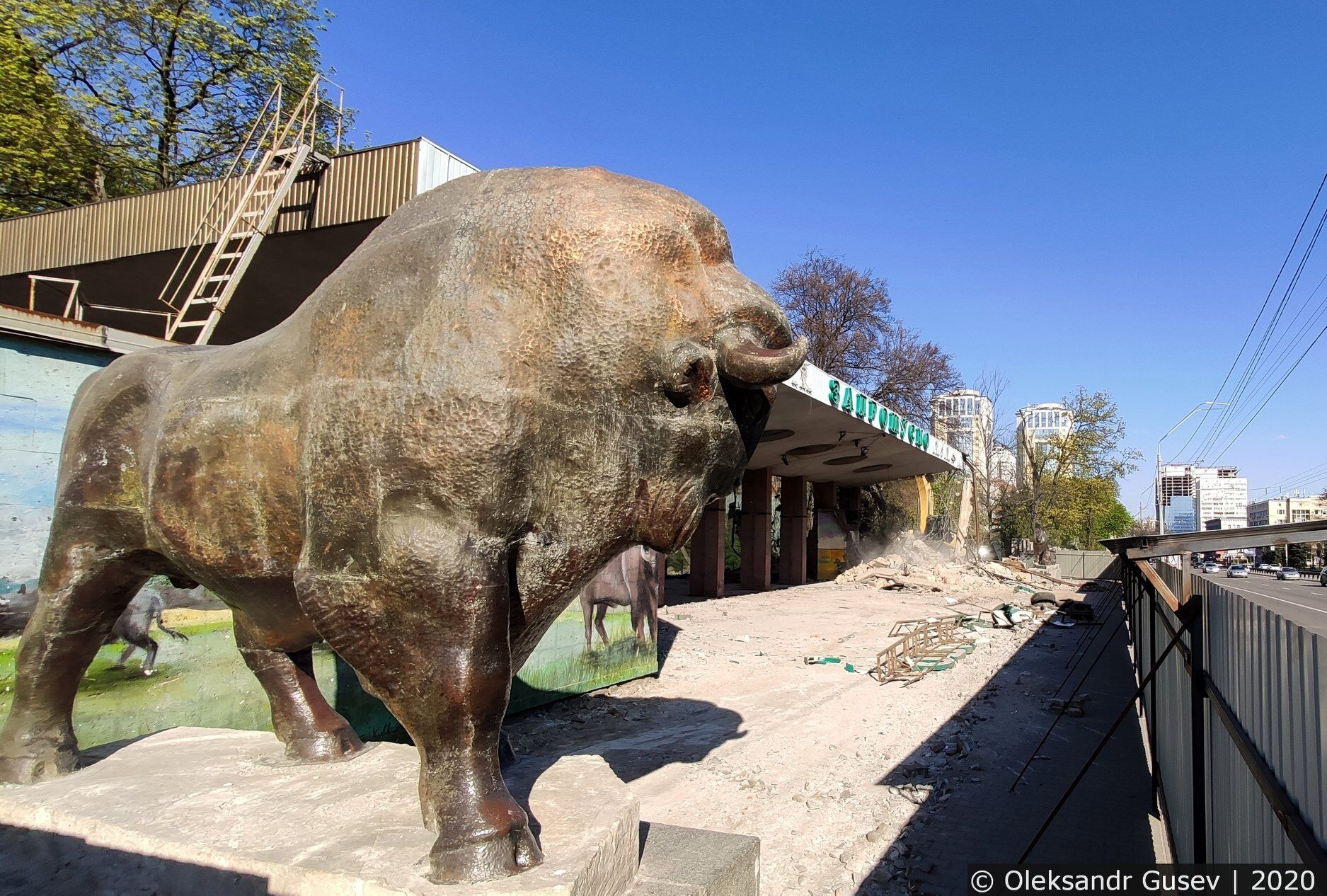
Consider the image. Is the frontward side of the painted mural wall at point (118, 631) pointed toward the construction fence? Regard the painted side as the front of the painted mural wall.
yes

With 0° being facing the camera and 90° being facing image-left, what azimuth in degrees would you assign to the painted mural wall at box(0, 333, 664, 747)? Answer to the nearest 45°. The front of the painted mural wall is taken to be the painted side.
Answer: approximately 315°

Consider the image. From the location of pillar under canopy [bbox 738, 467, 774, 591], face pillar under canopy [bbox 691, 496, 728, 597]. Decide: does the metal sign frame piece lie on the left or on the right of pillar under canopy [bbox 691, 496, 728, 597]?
left

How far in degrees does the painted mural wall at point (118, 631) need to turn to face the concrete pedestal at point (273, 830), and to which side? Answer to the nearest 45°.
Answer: approximately 45° to its right

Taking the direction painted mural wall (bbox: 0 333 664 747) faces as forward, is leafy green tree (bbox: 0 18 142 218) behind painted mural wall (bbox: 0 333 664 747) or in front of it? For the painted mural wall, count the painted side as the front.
behind

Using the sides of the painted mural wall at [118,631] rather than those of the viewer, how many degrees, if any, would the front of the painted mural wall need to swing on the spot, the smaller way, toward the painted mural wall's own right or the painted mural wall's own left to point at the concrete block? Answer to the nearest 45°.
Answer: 0° — it already faces it

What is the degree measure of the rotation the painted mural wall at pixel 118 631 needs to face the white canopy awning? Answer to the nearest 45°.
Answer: approximately 90° to its left

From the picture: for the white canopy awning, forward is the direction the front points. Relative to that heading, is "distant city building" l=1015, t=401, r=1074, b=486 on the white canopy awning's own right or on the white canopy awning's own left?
on the white canopy awning's own left
